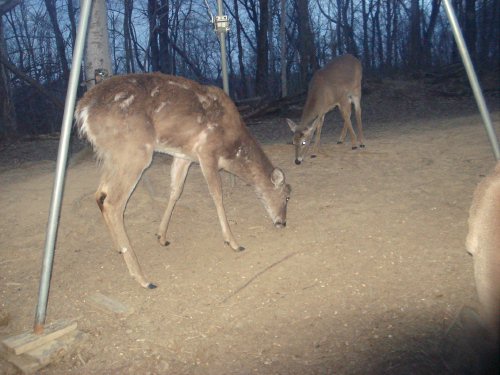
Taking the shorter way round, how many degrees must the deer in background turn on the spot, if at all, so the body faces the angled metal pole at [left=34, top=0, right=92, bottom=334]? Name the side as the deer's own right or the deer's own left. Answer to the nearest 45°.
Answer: approximately 45° to the deer's own left

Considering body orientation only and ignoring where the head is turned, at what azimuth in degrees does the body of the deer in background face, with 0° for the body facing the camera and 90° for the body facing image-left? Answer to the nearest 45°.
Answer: approximately 45°

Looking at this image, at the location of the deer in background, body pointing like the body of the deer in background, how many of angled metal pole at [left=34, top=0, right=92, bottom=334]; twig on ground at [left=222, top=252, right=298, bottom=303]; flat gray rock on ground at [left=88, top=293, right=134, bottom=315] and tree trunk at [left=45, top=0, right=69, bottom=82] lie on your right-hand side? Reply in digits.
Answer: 1

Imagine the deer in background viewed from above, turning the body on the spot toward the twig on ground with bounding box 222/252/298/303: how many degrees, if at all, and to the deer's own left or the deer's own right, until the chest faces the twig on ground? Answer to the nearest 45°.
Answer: approximately 45° to the deer's own left

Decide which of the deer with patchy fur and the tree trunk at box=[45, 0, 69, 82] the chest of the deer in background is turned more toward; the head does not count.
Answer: the deer with patchy fur

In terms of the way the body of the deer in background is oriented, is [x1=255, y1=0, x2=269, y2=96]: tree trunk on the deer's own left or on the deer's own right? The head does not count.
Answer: on the deer's own right

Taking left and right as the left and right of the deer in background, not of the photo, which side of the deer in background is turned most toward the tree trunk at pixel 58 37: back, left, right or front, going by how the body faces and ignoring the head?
right

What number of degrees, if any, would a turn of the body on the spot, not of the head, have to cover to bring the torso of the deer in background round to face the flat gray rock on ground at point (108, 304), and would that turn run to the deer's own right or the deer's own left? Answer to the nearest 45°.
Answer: approximately 45° to the deer's own left

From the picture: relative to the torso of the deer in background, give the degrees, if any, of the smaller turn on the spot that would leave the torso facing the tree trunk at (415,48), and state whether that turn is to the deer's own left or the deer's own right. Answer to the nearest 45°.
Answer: approximately 135° to the deer's own right

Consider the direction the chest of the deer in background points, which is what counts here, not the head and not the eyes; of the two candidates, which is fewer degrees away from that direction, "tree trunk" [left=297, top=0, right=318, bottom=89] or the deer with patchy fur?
the deer with patchy fur

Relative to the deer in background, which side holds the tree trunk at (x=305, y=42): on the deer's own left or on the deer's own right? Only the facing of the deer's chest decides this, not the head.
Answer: on the deer's own right

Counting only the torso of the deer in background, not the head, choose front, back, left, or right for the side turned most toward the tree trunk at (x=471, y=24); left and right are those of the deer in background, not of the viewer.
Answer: back

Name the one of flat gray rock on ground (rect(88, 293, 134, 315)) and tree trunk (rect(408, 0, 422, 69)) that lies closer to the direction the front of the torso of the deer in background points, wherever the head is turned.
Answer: the flat gray rock on ground
